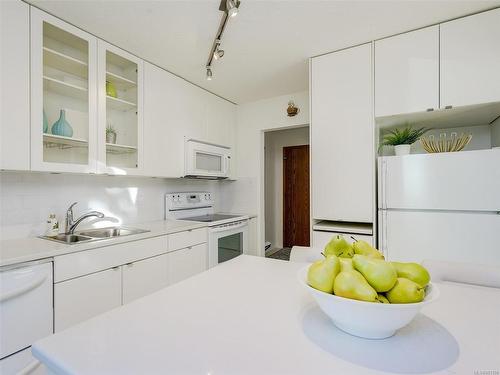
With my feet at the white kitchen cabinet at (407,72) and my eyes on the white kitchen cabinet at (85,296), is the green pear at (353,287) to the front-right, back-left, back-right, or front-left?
front-left

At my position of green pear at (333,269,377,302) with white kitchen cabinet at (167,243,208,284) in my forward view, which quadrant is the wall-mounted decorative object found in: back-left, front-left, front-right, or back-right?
front-right

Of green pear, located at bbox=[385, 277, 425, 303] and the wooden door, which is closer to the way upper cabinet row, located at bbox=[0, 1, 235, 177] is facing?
the green pear

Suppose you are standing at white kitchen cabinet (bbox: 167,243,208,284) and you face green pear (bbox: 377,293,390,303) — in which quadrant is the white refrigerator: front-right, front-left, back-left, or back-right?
front-left

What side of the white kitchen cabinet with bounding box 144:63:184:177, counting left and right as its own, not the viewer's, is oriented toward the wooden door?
left

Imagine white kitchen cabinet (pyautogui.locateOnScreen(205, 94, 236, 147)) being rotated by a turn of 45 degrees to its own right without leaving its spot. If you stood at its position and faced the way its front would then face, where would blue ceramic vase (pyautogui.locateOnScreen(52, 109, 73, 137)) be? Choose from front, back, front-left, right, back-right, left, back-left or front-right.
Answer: front-right

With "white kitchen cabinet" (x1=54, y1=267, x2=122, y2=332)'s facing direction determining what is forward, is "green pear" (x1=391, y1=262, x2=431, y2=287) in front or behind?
in front

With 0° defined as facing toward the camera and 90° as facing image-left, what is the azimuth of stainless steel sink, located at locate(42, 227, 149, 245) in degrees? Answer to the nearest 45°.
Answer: approximately 315°

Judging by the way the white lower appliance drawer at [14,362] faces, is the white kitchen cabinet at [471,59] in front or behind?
in front

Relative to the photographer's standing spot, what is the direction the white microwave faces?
facing the viewer and to the right of the viewer

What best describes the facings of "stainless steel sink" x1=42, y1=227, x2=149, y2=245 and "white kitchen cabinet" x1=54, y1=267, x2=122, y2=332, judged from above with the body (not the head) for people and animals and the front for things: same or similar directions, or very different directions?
same or similar directions

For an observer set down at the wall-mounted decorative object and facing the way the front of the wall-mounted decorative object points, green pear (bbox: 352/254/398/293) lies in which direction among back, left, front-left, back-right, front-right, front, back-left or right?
front

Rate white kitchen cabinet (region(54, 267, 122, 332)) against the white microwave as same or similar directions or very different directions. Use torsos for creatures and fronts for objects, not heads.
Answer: same or similar directions

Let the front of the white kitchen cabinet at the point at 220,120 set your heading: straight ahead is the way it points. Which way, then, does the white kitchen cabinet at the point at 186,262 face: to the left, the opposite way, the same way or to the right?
the same way

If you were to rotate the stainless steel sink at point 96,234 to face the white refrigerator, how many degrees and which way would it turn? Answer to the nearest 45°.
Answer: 0° — it already faces it

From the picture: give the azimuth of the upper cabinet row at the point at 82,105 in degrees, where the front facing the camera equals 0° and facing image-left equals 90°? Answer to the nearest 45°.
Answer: approximately 315°

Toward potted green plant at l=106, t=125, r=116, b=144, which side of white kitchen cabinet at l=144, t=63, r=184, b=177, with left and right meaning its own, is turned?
right
